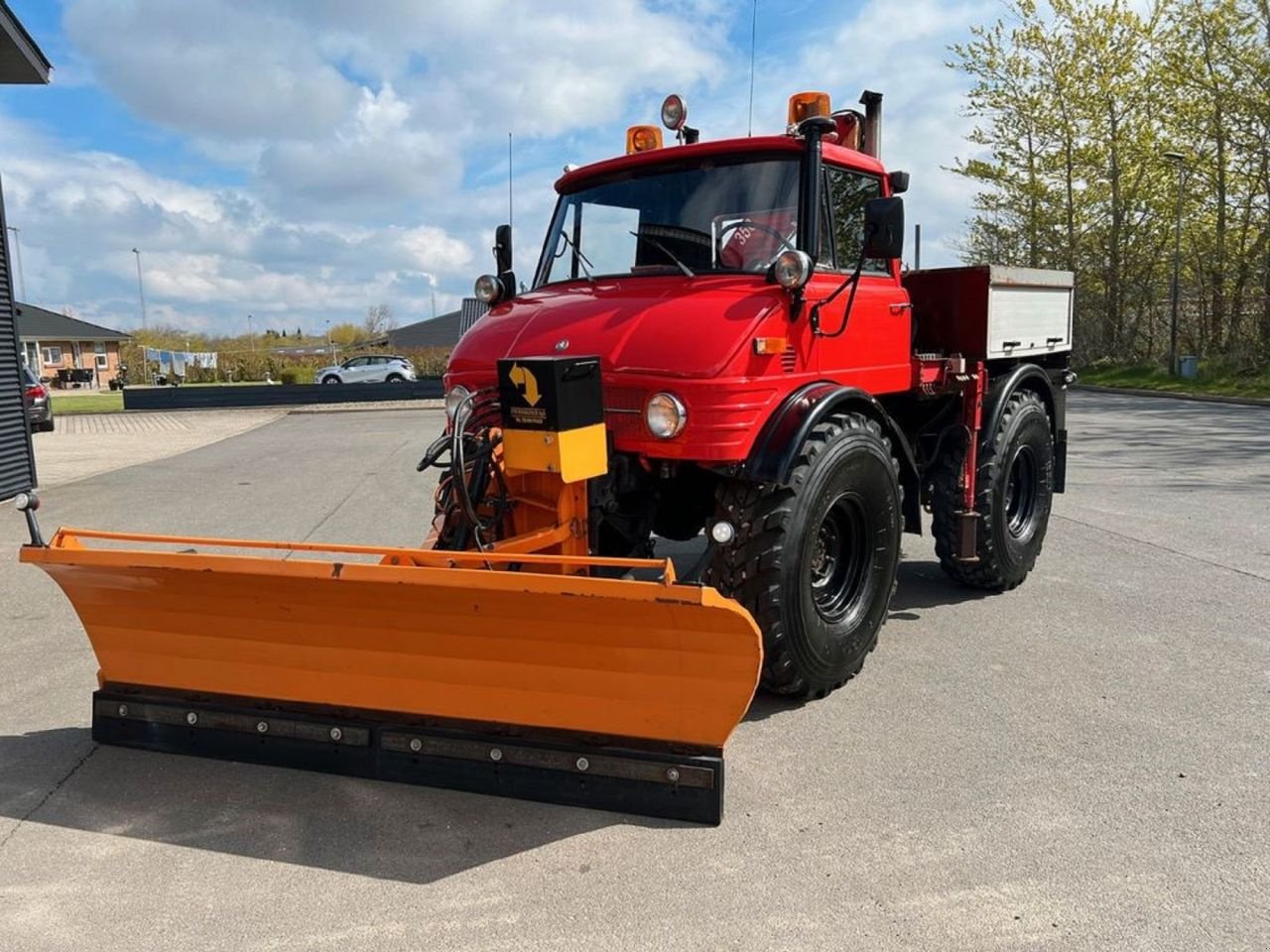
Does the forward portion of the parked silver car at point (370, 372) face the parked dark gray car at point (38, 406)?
no

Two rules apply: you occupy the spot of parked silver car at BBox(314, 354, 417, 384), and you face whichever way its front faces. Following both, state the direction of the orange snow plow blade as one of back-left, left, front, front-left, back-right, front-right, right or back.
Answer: left

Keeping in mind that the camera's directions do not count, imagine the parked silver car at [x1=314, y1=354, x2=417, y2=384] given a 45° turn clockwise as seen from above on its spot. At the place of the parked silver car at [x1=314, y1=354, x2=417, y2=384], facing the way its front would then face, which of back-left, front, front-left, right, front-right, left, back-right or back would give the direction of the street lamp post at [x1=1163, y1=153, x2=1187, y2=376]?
back

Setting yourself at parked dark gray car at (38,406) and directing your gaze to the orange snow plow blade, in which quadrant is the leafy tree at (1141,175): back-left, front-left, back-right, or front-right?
front-left

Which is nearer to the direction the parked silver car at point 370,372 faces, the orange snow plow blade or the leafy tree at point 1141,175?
the orange snow plow blade

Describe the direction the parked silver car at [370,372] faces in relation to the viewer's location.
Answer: facing to the left of the viewer

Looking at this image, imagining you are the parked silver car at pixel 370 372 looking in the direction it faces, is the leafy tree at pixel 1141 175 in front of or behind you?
behind
